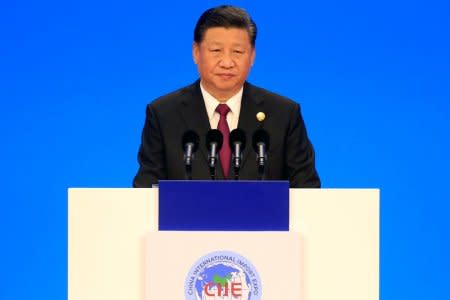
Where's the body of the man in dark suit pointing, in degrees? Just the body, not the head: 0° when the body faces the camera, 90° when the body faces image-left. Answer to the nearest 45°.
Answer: approximately 0°

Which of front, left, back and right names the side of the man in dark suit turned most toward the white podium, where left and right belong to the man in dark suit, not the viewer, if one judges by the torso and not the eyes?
front

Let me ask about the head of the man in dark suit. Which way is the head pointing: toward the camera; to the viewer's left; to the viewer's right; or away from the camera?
toward the camera
